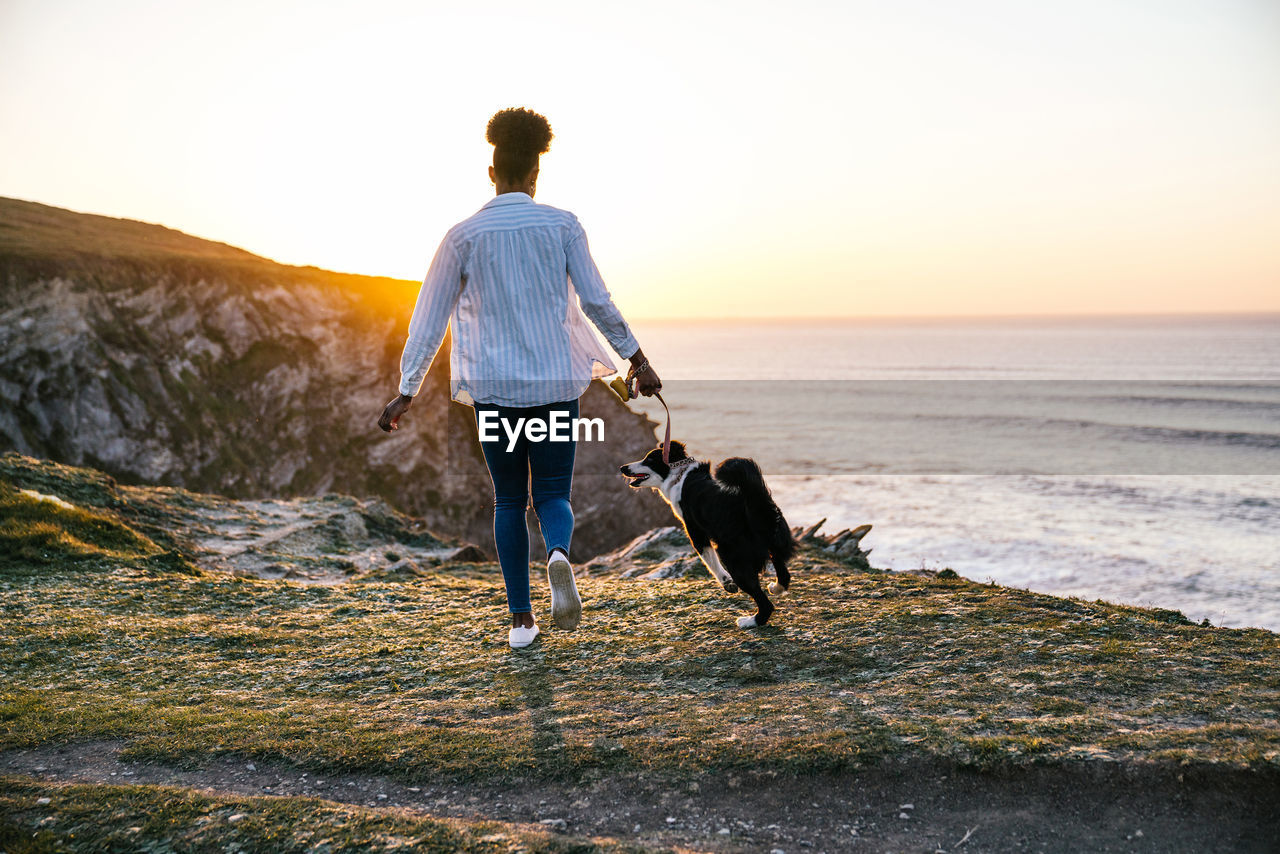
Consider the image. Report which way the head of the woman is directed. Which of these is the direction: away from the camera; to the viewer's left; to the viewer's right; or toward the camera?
away from the camera

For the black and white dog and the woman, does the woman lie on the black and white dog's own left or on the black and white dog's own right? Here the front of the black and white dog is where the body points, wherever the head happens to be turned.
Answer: on the black and white dog's own left

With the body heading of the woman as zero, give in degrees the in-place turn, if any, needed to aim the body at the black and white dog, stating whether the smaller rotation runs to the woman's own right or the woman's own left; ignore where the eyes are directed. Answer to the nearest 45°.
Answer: approximately 90° to the woman's own right

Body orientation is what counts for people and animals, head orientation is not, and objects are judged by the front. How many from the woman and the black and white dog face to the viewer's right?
0

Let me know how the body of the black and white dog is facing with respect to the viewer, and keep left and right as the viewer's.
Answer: facing away from the viewer and to the left of the viewer

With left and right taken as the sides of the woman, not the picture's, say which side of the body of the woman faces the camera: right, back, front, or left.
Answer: back
